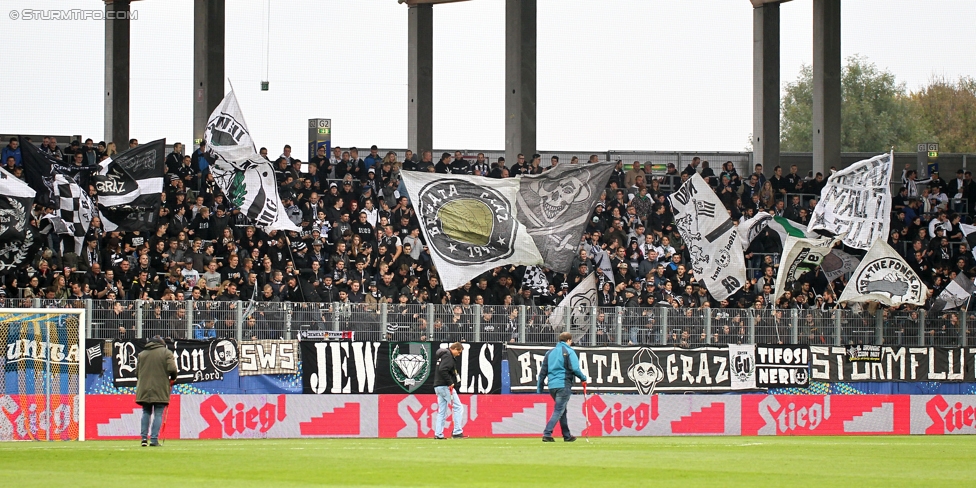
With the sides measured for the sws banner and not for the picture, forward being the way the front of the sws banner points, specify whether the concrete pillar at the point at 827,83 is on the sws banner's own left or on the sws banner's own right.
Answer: on the sws banner's own left

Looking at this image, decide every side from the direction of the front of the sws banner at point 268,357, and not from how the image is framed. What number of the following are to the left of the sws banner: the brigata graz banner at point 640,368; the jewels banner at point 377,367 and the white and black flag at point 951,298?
3

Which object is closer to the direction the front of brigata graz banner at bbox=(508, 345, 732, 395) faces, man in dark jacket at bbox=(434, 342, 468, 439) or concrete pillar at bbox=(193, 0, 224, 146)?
the man in dark jacket

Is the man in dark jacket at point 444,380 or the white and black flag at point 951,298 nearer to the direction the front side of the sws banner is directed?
the man in dark jacket

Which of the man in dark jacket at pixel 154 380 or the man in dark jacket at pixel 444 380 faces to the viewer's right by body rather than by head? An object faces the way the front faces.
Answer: the man in dark jacket at pixel 444 380

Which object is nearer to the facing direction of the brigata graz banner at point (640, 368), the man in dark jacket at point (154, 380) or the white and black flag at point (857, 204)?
the man in dark jacket

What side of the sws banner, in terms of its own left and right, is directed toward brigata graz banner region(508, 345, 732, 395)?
left
